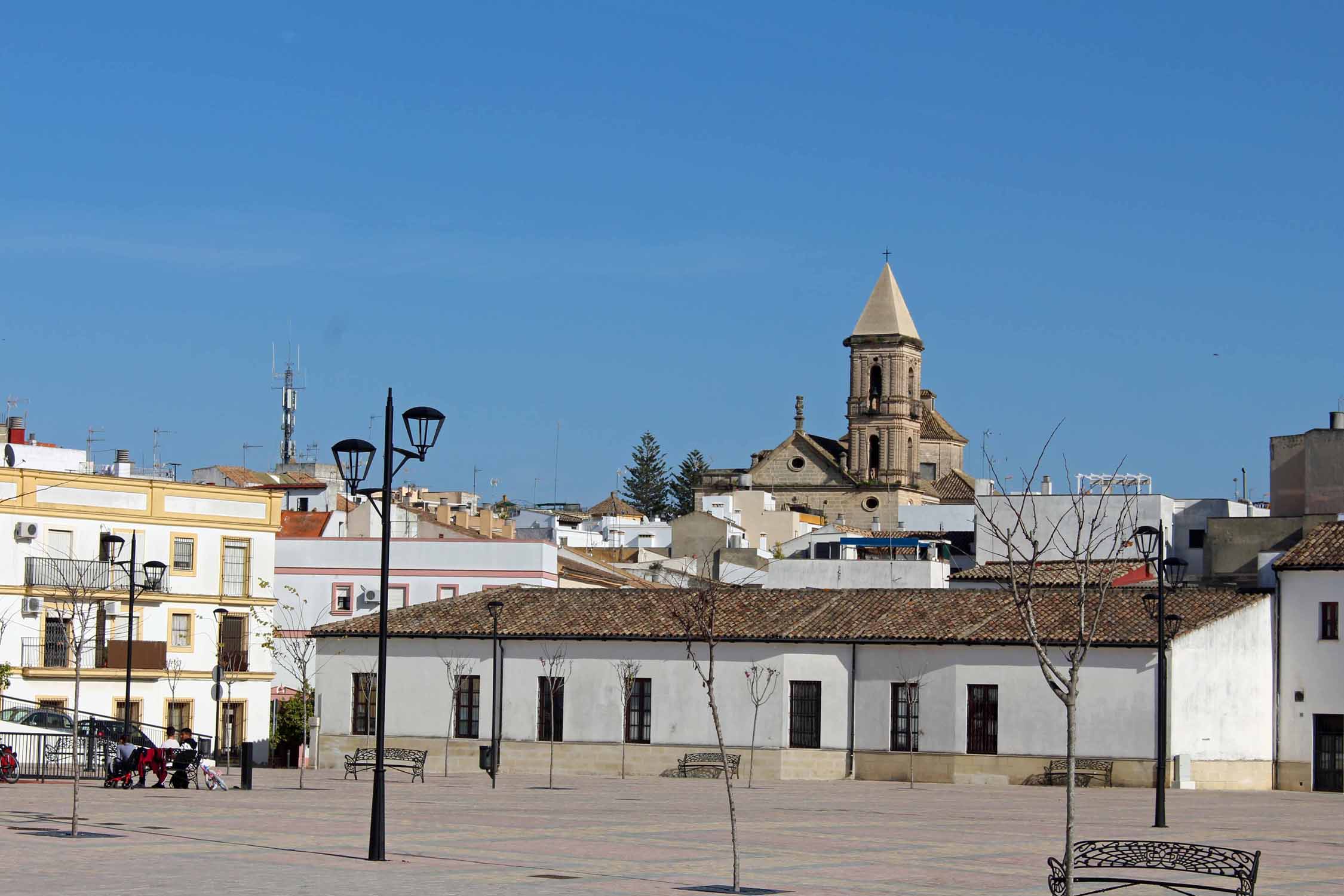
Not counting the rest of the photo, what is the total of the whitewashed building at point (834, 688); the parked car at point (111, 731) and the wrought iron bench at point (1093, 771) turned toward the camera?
2

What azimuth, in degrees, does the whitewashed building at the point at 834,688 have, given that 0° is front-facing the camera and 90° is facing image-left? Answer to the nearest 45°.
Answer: approximately 0°

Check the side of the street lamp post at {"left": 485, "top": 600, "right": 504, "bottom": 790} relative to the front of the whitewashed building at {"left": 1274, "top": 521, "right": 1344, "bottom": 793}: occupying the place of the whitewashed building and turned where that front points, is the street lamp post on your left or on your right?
on your right

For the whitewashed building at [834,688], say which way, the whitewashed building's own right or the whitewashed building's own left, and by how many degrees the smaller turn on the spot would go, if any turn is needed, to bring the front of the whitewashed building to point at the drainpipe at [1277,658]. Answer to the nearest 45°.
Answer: approximately 90° to the whitewashed building's own left

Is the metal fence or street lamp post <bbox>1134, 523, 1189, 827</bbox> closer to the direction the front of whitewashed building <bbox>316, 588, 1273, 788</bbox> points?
the street lamp post

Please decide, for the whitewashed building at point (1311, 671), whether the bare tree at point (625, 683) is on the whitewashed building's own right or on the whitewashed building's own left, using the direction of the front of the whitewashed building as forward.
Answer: on the whitewashed building's own right
